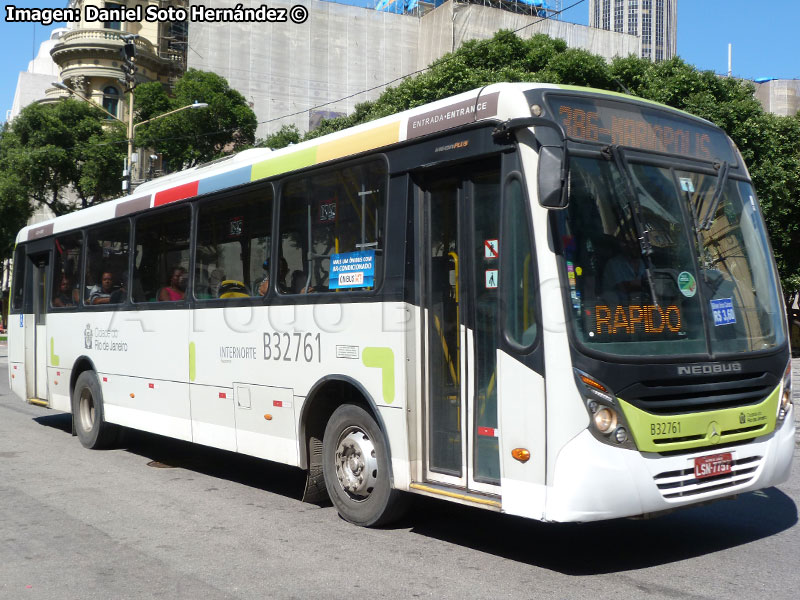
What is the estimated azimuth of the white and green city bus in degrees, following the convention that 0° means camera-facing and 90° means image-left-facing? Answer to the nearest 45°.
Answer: approximately 315°

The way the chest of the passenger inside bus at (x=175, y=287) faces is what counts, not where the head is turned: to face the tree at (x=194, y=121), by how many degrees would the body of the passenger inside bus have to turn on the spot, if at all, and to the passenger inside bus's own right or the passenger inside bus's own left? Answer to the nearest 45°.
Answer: approximately 135° to the passenger inside bus's own left

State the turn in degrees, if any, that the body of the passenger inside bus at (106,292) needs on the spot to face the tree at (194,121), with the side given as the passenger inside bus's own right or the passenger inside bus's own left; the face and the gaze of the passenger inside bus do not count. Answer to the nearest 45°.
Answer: approximately 135° to the passenger inside bus's own left

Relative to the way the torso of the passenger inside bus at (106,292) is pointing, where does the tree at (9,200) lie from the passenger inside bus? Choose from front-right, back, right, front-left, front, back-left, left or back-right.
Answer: back-left

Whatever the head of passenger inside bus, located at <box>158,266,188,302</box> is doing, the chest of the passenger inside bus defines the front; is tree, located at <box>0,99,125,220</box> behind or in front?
behind

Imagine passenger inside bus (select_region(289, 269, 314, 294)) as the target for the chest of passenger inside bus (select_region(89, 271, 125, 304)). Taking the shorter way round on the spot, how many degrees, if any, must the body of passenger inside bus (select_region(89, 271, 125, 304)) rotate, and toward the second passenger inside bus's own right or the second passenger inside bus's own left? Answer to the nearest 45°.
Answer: approximately 45° to the second passenger inside bus's own right

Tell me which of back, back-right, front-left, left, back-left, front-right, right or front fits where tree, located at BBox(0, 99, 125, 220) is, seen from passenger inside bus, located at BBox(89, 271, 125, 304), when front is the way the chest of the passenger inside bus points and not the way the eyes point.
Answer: back-left

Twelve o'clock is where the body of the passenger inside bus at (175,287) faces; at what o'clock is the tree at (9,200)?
The tree is roughly at 7 o'clock from the passenger inside bus.

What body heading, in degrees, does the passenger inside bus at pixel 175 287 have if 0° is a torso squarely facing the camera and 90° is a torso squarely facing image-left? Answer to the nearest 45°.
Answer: approximately 315°

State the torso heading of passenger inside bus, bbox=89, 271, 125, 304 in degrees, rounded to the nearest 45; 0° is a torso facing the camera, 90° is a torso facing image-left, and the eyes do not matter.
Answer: approximately 315°
